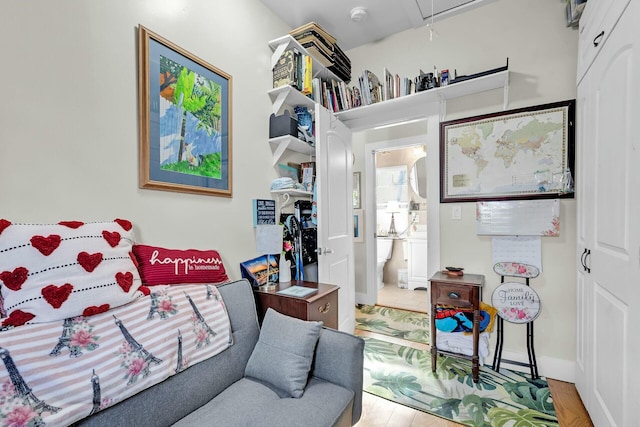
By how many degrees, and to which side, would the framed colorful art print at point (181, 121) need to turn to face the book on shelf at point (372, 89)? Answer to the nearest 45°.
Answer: approximately 45° to its left

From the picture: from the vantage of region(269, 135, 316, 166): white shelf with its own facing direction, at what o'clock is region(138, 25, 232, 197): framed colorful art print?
The framed colorful art print is roughly at 3 o'clock from the white shelf.

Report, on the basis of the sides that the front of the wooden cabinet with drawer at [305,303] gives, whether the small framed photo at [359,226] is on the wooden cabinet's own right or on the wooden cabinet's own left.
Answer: on the wooden cabinet's own left

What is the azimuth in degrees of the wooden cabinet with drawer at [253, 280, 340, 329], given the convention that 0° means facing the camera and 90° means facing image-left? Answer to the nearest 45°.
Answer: approximately 315°

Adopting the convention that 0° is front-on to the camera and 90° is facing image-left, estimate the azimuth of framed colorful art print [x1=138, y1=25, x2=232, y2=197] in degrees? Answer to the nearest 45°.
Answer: approximately 315°
